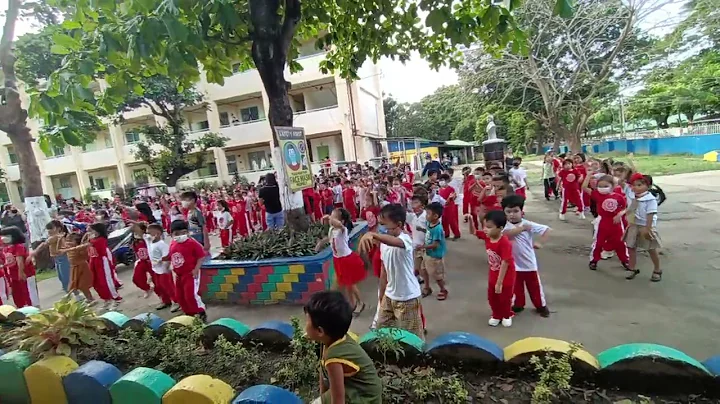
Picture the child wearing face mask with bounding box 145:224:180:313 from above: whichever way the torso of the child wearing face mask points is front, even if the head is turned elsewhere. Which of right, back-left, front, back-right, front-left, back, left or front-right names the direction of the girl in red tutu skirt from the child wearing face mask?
left

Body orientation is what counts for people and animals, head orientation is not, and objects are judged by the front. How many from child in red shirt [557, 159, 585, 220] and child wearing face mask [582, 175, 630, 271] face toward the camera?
2

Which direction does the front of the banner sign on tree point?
toward the camera

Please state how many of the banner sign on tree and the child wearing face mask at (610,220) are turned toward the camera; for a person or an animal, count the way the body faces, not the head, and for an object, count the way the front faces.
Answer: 2

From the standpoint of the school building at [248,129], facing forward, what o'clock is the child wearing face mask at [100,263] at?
The child wearing face mask is roughly at 11 o'clock from the school building.

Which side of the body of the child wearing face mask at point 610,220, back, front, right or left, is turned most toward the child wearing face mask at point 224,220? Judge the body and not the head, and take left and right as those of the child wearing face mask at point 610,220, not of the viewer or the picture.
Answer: right

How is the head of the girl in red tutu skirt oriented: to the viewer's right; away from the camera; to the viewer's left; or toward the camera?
to the viewer's left

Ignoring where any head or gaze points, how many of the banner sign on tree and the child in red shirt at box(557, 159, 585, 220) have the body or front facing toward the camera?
2

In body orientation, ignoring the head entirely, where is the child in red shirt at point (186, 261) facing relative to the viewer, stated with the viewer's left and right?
facing the viewer and to the left of the viewer

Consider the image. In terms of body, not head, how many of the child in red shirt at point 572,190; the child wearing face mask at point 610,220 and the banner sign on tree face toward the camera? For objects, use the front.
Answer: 3

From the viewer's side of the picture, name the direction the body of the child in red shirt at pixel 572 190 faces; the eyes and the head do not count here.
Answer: toward the camera

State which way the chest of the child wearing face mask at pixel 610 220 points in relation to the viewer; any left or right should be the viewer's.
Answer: facing the viewer

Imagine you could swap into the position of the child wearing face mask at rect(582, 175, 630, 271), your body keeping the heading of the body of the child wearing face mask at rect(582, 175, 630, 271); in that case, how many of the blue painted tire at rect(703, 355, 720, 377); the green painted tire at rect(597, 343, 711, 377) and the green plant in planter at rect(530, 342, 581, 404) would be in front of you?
3

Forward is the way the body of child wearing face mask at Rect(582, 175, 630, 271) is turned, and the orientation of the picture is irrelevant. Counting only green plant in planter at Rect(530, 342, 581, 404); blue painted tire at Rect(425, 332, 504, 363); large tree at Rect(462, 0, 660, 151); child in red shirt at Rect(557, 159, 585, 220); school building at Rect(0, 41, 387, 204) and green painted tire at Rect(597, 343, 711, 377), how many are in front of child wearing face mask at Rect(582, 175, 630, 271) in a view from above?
3
